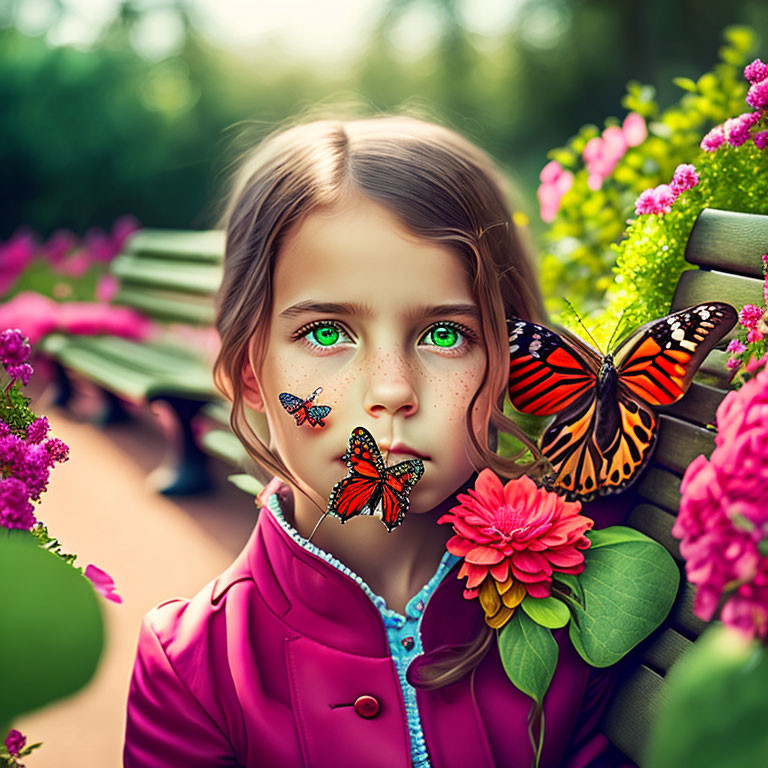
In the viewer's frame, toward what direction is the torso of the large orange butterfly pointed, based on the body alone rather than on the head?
away from the camera

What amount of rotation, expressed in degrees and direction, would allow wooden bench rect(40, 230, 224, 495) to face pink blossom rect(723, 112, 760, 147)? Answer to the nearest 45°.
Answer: approximately 45° to its left

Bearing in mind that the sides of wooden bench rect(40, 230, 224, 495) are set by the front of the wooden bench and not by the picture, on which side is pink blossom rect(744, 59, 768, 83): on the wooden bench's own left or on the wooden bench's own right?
on the wooden bench's own left

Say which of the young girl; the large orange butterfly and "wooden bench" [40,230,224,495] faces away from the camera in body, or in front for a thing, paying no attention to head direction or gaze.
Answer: the large orange butterfly

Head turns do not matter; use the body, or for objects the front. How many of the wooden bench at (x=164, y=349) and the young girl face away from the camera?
0

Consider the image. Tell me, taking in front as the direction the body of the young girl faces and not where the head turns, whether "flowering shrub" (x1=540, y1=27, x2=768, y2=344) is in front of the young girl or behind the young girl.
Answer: behind

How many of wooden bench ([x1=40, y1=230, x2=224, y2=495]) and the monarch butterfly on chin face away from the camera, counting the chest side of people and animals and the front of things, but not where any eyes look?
1

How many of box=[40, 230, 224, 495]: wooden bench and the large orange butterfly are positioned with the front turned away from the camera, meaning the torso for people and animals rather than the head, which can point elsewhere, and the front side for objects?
1

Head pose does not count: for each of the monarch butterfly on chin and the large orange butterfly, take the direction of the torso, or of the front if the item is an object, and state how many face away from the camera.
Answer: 2

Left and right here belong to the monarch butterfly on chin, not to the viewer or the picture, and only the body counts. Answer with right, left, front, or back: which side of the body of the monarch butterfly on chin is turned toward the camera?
back
